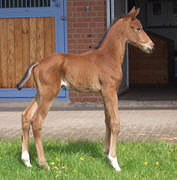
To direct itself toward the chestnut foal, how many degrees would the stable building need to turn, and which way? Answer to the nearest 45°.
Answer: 0° — it already faces it

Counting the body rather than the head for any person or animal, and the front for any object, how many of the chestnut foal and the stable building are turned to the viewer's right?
1

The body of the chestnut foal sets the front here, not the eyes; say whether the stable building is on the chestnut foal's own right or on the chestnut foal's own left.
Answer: on the chestnut foal's own left

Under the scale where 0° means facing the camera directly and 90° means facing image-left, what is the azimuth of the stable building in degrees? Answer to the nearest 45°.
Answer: approximately 0°

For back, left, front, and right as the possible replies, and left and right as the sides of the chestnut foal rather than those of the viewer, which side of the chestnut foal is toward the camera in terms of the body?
right

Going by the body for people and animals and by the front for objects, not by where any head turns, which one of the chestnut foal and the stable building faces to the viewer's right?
the chestnut foal

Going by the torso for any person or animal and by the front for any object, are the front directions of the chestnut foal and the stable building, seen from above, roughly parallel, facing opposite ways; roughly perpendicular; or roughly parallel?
roughly perpendicular
